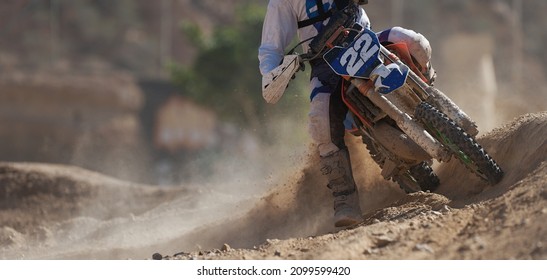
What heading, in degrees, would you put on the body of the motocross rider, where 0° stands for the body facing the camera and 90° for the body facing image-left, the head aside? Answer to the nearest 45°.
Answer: approximately 0°

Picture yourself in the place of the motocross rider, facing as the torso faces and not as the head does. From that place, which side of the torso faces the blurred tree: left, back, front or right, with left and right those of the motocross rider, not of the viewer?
back
